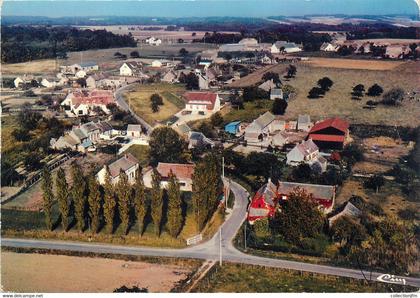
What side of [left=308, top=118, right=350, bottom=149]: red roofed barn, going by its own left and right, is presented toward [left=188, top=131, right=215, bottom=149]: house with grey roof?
right

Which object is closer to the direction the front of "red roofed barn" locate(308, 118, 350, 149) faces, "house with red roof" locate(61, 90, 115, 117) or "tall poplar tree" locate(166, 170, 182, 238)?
the tall poplar tree

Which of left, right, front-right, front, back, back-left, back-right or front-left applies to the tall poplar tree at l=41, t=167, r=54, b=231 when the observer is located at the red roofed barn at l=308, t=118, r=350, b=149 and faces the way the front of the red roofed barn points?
front-right

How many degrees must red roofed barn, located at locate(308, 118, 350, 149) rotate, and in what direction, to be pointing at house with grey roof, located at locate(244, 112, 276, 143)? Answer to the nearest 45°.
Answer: approximately 90° to its right

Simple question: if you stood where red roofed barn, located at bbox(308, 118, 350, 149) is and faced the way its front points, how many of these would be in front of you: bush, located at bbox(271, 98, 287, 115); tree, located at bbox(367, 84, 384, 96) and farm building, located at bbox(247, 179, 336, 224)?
1

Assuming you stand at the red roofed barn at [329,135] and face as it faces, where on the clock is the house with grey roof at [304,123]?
The house with grey roof is roughly at 5 o'clock from the red roofed barn.

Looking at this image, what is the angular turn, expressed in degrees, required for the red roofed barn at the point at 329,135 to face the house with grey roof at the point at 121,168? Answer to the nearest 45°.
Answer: approximately 45° to its right

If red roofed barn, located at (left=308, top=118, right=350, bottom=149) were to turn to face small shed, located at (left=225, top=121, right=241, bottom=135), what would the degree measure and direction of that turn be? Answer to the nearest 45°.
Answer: approximately 90° to its right

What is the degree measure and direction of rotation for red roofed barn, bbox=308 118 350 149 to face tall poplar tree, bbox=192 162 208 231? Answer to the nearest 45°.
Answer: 0° — it already faces it

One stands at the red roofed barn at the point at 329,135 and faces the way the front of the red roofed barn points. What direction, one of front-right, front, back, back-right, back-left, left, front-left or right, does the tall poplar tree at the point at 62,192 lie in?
front-right

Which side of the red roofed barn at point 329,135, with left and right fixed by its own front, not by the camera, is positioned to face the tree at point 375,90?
back

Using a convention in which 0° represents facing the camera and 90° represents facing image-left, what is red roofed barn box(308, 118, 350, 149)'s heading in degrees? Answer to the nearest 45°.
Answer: approximately 0°

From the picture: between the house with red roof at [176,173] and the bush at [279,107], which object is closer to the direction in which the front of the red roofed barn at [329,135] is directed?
the house with red roof

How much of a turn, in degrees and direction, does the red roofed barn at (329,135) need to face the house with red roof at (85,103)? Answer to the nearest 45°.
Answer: approximately 90° to its right
